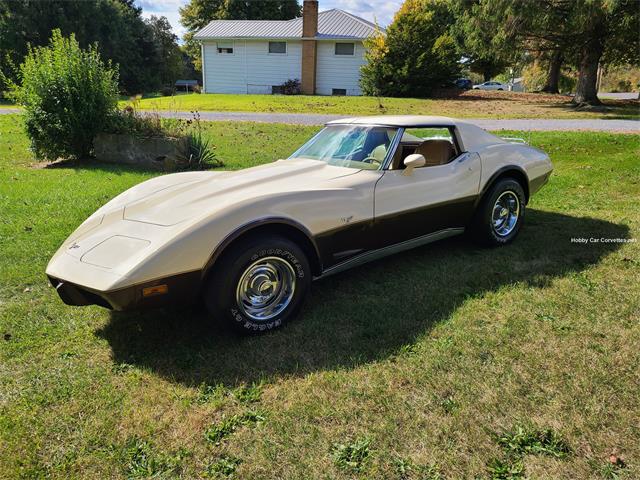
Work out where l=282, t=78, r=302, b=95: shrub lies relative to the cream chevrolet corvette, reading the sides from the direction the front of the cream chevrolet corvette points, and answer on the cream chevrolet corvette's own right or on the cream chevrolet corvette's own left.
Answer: on the cream chevrolet corvette's own right

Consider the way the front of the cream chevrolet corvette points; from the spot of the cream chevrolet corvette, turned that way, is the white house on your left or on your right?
on your right

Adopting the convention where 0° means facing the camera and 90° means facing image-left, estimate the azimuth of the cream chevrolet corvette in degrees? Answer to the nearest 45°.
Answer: approximately 45°

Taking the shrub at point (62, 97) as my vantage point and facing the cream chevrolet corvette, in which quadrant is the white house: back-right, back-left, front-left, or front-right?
back-left

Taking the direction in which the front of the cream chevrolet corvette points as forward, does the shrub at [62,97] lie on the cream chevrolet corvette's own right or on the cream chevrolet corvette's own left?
on the cream chevrolet corvette's own right

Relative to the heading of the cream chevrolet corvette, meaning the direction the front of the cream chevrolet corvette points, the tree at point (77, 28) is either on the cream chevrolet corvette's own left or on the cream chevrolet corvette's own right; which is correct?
on the cream chevrolet corvette's own right

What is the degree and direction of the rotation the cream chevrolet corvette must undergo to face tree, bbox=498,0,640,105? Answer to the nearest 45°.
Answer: approximately 180°

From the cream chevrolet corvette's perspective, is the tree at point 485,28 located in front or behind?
behind
